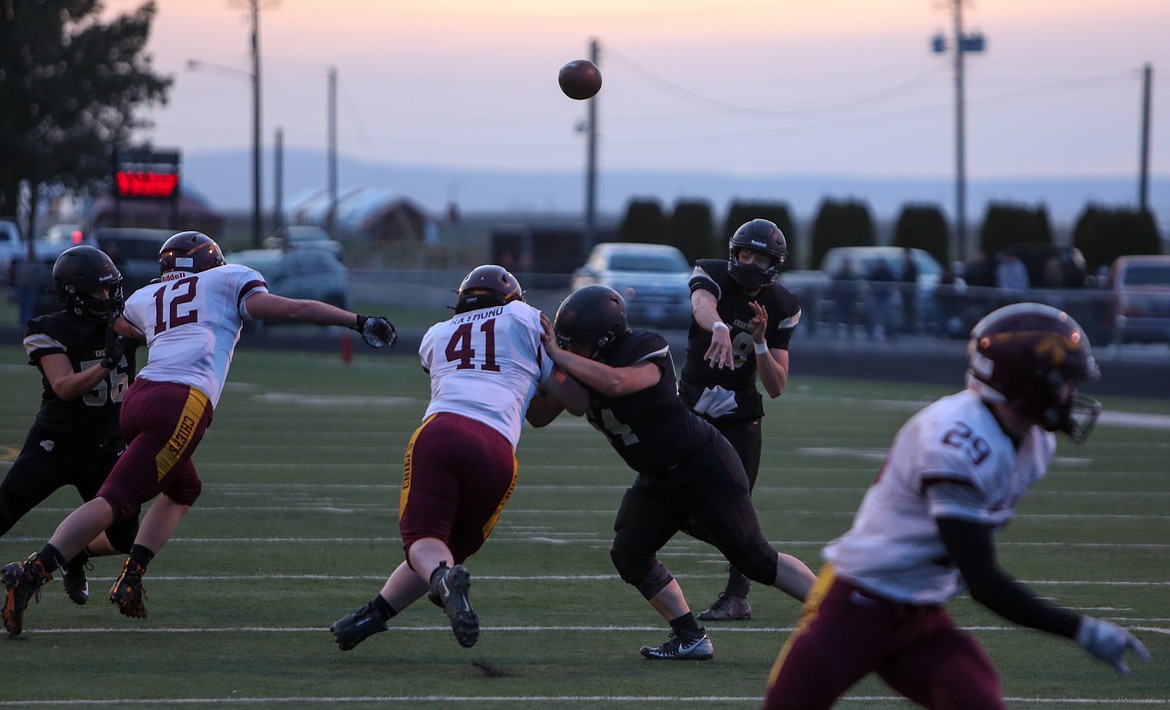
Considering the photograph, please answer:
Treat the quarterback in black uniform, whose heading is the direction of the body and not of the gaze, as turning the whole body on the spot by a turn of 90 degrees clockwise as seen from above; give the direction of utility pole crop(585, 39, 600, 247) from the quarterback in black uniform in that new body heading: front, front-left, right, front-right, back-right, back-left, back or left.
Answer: right

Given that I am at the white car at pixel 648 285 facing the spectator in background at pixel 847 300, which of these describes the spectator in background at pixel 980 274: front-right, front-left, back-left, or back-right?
front-left

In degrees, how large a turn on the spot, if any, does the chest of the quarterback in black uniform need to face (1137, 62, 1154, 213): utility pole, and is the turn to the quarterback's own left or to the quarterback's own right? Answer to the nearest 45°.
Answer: approximately 180°

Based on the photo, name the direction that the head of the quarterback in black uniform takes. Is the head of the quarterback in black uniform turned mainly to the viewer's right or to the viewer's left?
to the viewer's left

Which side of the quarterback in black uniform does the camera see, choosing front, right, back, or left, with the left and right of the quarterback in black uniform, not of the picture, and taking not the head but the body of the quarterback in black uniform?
front

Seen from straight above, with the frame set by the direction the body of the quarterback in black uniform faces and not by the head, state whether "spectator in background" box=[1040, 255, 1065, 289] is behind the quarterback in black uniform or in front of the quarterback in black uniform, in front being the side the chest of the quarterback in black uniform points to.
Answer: behind

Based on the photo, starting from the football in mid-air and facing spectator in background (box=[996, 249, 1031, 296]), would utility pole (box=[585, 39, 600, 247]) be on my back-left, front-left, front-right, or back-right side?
front-left

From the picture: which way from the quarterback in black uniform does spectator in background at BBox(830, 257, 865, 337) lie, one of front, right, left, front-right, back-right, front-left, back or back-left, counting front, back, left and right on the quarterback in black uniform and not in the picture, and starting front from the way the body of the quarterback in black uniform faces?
back

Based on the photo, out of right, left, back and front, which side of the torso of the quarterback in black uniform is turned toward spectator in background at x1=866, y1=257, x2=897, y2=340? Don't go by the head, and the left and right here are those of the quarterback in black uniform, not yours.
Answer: back

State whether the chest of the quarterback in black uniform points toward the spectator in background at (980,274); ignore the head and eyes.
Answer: no

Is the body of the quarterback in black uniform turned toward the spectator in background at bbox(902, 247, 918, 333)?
no

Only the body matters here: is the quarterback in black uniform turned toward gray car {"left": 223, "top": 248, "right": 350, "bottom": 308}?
no

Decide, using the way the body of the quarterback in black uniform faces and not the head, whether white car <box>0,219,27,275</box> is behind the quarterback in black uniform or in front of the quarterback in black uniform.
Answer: behind

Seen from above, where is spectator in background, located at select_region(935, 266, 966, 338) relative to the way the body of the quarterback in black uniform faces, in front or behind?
behind

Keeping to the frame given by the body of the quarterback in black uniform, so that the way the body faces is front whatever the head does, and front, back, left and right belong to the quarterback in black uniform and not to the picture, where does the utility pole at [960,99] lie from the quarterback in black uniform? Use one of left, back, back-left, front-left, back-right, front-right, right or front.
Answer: back
